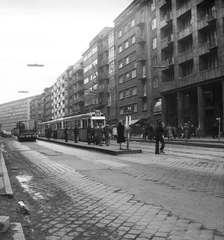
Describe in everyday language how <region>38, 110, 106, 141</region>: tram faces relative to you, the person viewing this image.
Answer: facing the viewer and to the right of the viewer

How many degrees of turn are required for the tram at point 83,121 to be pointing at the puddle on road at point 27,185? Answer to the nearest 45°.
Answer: approximately 45° to its right

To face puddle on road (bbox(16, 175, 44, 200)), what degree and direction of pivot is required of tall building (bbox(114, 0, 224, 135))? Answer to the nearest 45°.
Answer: approximately 45° to its left

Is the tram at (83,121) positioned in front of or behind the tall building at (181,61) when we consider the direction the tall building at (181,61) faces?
in front

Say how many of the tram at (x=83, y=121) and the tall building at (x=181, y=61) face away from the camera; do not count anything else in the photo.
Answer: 0

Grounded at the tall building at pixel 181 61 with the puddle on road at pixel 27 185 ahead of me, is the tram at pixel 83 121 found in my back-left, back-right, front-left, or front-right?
front-right

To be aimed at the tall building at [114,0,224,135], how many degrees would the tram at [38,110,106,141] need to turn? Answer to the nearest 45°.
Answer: approximately 45° to its left

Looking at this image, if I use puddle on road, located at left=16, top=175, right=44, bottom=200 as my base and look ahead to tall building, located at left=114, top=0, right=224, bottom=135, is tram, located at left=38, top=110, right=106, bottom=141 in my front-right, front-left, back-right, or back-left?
front-left

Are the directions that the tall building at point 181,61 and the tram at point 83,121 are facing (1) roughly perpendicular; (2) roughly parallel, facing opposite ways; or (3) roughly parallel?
roughly perpendicular
